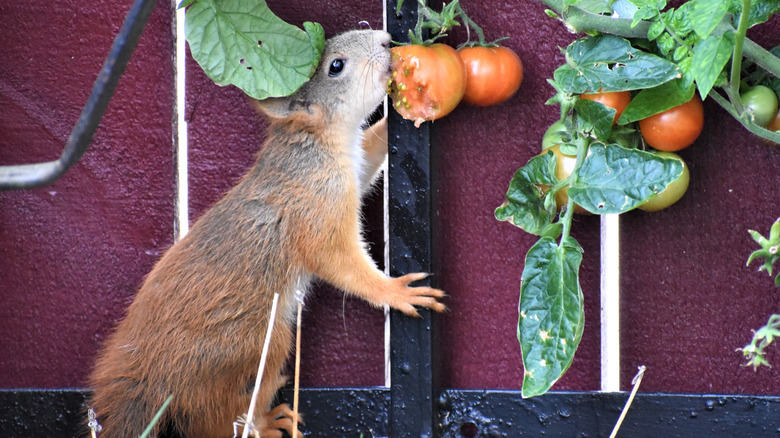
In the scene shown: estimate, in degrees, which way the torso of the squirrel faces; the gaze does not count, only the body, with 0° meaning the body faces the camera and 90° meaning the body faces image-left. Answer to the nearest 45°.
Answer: approximately 270°

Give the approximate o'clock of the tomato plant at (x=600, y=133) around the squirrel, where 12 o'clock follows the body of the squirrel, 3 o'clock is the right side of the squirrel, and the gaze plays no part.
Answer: The tomato plant is roughly at 1 o'clock from the squirrel.

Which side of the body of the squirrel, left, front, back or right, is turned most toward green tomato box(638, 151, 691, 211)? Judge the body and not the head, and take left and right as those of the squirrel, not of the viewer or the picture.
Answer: front

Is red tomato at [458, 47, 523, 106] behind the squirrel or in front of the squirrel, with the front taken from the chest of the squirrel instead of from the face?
in front

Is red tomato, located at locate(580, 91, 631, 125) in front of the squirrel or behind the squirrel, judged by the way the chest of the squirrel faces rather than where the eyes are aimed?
in front

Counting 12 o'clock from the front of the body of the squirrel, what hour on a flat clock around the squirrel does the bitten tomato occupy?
The bitten tomato is roughly at 12 o'clock from the squirrel.

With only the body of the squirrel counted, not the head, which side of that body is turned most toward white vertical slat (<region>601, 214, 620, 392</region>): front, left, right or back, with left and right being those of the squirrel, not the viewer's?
front
